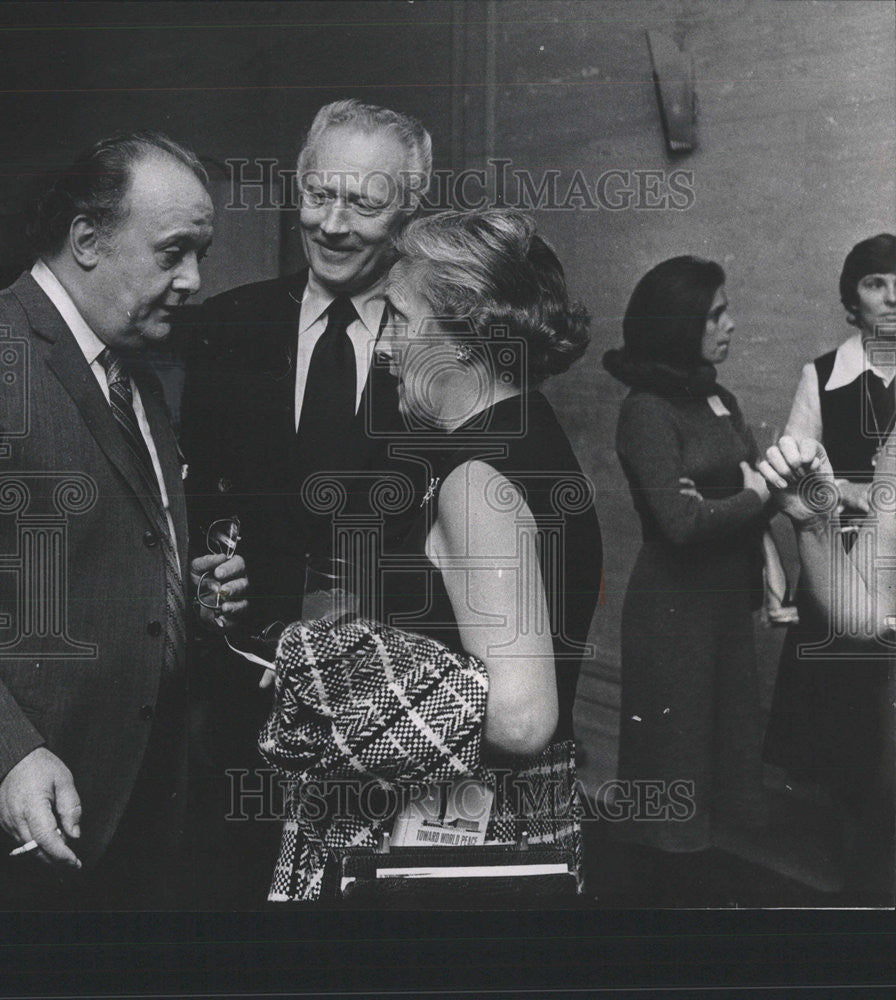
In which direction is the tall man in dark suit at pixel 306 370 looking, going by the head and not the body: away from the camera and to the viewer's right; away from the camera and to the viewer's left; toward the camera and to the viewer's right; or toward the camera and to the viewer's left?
toward the camera and to the viewer's right

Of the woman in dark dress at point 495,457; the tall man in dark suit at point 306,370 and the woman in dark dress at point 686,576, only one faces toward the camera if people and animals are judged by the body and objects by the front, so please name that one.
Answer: the tall man in dark suit

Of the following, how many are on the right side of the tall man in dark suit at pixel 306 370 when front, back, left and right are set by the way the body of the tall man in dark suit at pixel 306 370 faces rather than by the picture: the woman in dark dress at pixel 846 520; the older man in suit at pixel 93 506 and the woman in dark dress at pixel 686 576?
1

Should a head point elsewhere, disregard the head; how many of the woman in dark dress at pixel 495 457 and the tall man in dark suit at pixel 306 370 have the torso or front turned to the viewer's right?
0

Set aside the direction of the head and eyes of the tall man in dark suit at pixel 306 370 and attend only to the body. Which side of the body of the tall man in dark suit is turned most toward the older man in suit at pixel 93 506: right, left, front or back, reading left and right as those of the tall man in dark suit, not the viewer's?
right

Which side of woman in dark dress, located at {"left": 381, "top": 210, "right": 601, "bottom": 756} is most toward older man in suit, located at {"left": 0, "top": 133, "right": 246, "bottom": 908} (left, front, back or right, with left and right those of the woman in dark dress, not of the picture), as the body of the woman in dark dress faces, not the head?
front

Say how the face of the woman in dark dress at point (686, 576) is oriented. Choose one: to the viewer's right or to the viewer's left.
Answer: to the viewer's right

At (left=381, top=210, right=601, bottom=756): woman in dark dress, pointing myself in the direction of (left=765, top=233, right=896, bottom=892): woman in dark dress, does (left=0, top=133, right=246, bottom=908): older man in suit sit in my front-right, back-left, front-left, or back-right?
back-left

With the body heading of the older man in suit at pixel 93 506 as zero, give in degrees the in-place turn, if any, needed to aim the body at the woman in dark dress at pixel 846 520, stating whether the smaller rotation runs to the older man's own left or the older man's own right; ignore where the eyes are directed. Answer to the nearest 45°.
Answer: approximately 45° to the older man's own left

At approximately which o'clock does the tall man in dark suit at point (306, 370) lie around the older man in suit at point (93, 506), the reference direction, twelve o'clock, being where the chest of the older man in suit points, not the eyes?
The tall man in dark suit is roughly at 11 o'clock from the older man in suit.

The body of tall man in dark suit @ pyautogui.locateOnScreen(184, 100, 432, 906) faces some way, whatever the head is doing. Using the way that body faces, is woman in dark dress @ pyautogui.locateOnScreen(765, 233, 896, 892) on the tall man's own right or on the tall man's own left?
on the tall man's own left

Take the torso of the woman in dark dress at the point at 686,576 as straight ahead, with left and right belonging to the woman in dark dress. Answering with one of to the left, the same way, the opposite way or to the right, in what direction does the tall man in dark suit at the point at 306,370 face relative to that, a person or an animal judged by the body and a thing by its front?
to the right

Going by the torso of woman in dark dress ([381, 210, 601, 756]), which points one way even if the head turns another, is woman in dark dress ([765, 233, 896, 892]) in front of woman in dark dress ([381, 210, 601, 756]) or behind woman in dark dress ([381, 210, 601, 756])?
behind

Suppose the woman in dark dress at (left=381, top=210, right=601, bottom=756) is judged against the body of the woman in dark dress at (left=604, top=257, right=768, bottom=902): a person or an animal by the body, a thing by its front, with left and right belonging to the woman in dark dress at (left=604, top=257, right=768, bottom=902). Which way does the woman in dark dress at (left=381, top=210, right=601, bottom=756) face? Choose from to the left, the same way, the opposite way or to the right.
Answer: the opposite way

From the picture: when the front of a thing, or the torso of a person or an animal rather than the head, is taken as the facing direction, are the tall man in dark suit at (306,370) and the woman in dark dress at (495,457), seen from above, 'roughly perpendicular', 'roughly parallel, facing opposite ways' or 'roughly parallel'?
roughly perpendicular

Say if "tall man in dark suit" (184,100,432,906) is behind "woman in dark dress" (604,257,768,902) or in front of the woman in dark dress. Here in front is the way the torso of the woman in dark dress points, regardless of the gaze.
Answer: behind

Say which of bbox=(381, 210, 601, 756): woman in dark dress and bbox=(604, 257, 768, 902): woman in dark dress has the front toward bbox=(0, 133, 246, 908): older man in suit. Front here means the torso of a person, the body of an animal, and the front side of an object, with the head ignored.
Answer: bbox=(381, 210, 601, 756): woman in dark dress

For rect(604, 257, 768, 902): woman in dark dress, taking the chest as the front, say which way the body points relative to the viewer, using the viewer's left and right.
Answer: facing to the right of the viewer
